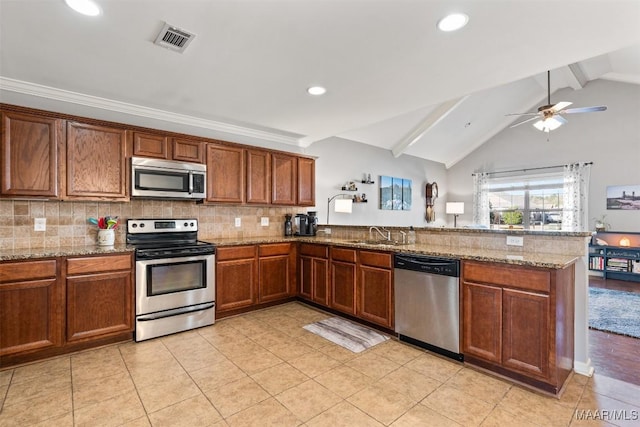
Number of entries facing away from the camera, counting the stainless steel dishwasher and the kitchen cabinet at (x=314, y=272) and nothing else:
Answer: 0

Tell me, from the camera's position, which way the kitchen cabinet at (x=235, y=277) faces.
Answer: facing the viewer and to the right of the viewer

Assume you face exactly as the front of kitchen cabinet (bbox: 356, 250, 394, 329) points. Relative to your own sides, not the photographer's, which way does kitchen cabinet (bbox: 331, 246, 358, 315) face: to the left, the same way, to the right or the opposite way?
the same way

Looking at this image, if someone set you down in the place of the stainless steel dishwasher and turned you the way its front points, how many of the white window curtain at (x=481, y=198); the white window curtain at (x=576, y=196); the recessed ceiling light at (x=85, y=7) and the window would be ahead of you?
1

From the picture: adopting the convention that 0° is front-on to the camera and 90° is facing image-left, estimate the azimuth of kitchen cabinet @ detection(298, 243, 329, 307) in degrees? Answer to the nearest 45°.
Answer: approximately 45°

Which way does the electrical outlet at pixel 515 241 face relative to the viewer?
toward the camera

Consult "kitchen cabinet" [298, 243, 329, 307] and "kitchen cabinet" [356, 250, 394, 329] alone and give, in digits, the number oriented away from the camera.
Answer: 0

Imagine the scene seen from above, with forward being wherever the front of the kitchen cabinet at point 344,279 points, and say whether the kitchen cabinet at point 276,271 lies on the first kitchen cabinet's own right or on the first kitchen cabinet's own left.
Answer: on the first kitchen cabinet's own right

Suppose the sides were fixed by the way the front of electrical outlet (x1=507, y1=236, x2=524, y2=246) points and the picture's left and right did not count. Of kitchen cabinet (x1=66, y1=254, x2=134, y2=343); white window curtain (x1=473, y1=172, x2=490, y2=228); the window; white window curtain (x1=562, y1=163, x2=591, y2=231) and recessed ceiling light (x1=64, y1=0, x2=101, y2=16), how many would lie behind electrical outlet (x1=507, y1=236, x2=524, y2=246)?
3

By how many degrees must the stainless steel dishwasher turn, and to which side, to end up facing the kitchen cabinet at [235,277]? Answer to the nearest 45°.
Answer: approximately 45° to its right

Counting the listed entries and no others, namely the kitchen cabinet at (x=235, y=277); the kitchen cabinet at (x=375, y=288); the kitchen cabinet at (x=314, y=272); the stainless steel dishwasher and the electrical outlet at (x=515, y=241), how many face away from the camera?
0

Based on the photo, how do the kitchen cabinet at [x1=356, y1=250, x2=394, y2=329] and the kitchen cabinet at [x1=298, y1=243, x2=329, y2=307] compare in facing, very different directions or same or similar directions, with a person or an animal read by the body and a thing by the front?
same or similar directions

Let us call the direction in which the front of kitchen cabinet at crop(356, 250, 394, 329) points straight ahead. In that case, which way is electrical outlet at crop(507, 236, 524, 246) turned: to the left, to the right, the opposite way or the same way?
the same way

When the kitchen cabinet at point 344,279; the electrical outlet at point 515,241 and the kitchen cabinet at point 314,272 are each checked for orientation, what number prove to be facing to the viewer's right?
0

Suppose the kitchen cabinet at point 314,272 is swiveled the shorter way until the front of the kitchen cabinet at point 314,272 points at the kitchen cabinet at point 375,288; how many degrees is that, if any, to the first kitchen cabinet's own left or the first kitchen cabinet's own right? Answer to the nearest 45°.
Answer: approximately 90° to the first kitchen cabinet's own left

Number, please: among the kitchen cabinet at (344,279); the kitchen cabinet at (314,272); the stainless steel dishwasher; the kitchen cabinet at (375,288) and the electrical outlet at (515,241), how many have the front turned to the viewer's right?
0

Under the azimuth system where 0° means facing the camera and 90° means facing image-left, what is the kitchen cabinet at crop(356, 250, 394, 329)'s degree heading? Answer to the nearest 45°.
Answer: approximately 45°
